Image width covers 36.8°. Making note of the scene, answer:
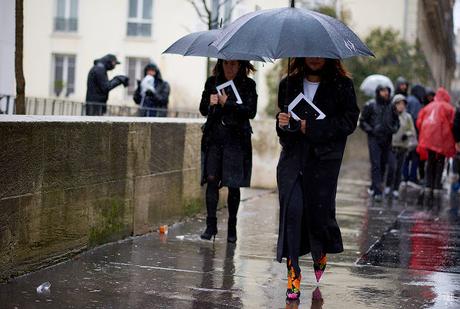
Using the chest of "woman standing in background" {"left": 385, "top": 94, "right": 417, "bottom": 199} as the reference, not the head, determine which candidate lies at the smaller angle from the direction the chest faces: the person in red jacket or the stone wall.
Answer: the stone wall

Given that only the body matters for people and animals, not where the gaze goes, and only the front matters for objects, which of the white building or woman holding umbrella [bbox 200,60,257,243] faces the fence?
the white building

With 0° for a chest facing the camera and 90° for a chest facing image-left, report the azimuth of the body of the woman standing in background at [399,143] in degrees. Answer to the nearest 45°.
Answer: approximately 45°

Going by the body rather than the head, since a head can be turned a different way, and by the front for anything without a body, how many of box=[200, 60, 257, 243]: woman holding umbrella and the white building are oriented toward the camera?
2

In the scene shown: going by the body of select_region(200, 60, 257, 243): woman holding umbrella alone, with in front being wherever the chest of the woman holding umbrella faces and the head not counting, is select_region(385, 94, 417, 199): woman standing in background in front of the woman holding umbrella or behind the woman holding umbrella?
behind

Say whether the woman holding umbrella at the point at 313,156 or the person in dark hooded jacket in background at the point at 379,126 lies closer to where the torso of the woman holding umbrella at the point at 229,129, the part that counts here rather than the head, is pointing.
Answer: the woman holding umbrella
